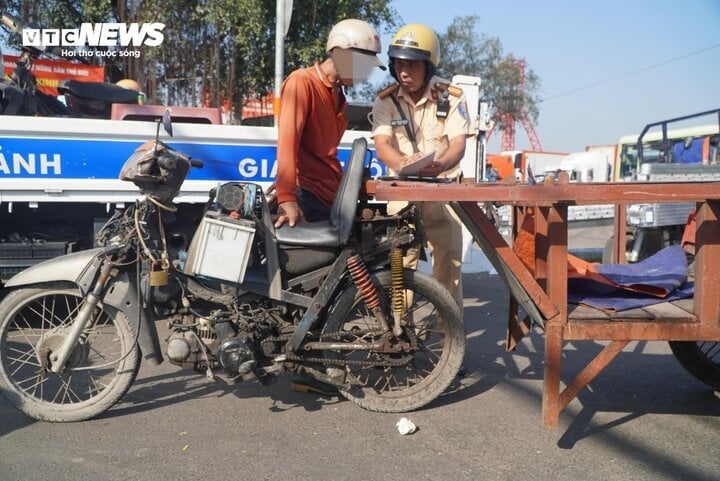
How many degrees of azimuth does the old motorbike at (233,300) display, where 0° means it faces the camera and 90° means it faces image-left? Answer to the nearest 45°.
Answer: approximately 90°

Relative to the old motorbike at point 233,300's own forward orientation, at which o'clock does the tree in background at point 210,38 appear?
The tree in background is roughly at 3 o'clock from the old motorbike.

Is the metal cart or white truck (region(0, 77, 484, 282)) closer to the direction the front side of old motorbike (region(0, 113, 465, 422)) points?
the white truck

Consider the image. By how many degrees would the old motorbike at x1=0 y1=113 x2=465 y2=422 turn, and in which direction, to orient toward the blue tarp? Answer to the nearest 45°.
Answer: approximately 180°

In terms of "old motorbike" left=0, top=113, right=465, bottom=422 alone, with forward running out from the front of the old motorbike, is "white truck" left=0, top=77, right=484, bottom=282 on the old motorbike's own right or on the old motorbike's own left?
on the old motorbike's own right

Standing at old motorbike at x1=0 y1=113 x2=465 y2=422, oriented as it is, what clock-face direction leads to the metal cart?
The metal cart is roughly at 7 o'clock from the old motorbike.
